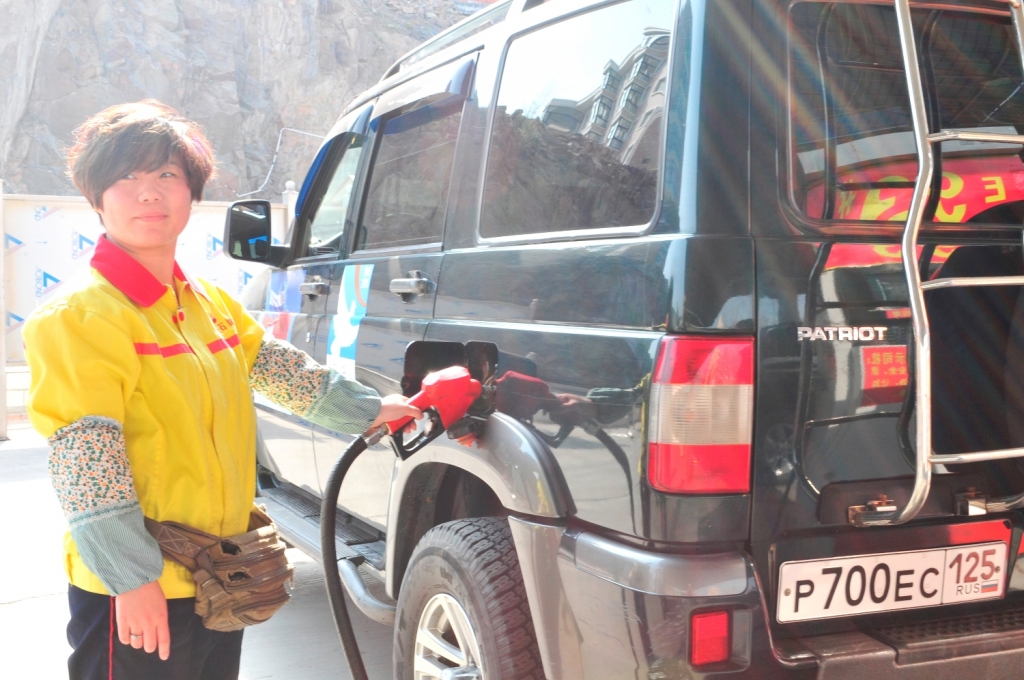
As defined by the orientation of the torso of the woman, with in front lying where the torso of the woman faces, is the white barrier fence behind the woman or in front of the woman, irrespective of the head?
behind

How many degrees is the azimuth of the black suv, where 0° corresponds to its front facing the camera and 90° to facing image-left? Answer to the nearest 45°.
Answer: approximately 135°

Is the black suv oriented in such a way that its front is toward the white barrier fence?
yes

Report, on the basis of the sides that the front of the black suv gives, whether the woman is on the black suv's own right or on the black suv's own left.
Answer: on the black suv's own left

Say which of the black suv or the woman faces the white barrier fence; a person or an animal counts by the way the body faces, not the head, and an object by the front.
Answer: the black suv

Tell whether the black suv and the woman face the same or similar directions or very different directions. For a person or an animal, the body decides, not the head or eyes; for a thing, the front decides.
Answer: very different directions

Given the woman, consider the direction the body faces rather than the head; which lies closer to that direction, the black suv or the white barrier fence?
the black suv
